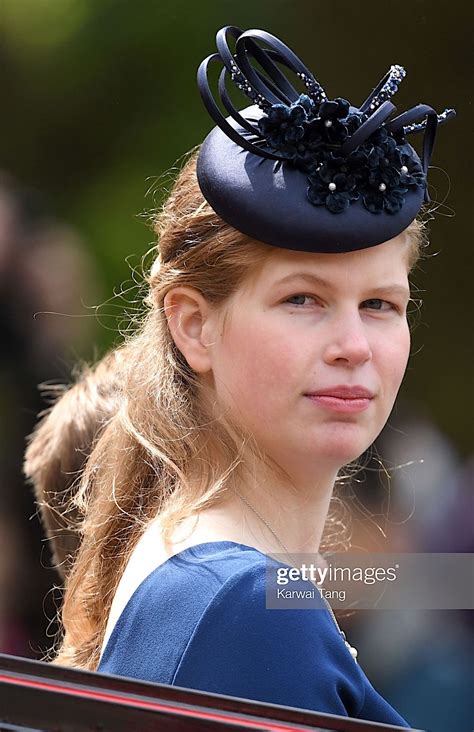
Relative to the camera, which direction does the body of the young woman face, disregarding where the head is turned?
to the viewer's right
